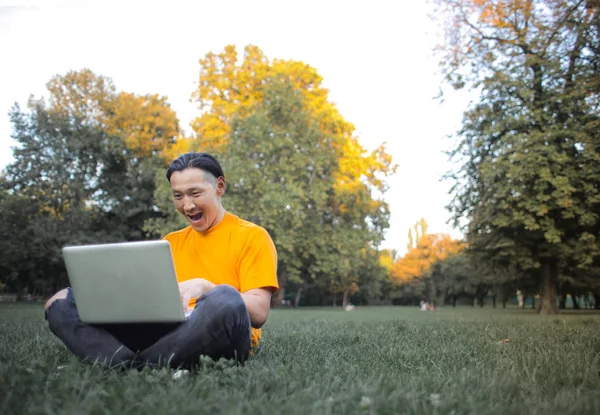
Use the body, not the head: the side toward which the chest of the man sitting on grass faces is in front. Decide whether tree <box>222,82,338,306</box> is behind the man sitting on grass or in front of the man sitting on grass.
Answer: behind

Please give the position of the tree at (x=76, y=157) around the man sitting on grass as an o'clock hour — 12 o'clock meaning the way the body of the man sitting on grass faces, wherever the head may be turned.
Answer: The tree is roughly at 4 o'clock from the man sitting on grass.

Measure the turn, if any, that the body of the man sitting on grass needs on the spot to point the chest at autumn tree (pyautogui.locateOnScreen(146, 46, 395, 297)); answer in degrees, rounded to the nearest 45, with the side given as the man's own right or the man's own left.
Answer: approximately 135° to the man's own right

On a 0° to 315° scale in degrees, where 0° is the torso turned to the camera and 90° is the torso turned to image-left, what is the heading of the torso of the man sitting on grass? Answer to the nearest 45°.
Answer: approximately 45°

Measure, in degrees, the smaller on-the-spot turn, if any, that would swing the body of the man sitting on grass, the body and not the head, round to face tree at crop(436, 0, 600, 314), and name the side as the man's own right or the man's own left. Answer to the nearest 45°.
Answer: approximately 180°
